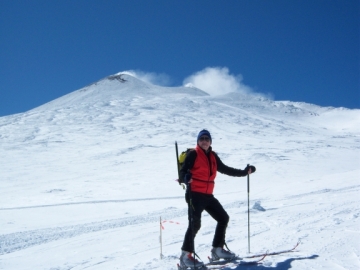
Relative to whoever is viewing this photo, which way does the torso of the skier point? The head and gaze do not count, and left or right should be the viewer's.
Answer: facing the viewer and to the right of the viewer
